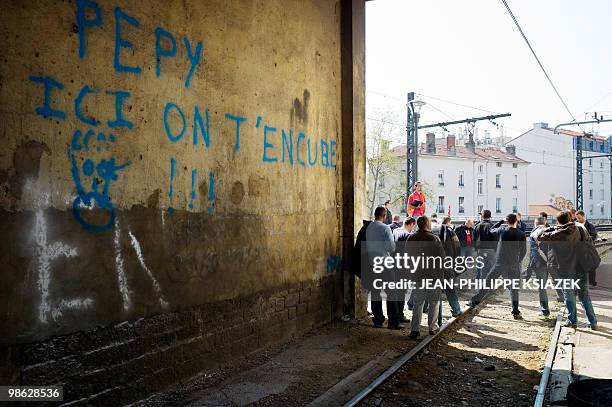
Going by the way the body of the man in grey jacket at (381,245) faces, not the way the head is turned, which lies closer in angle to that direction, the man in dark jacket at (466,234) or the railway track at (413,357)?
the man in dark jacket

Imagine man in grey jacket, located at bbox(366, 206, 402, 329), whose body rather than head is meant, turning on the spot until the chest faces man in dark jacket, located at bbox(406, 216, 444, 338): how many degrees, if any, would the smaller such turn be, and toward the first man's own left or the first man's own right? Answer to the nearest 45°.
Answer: approximately 90° to the first man's own right

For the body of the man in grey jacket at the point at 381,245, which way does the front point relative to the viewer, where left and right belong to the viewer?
facing away from the viewer and to the right of the viewer
